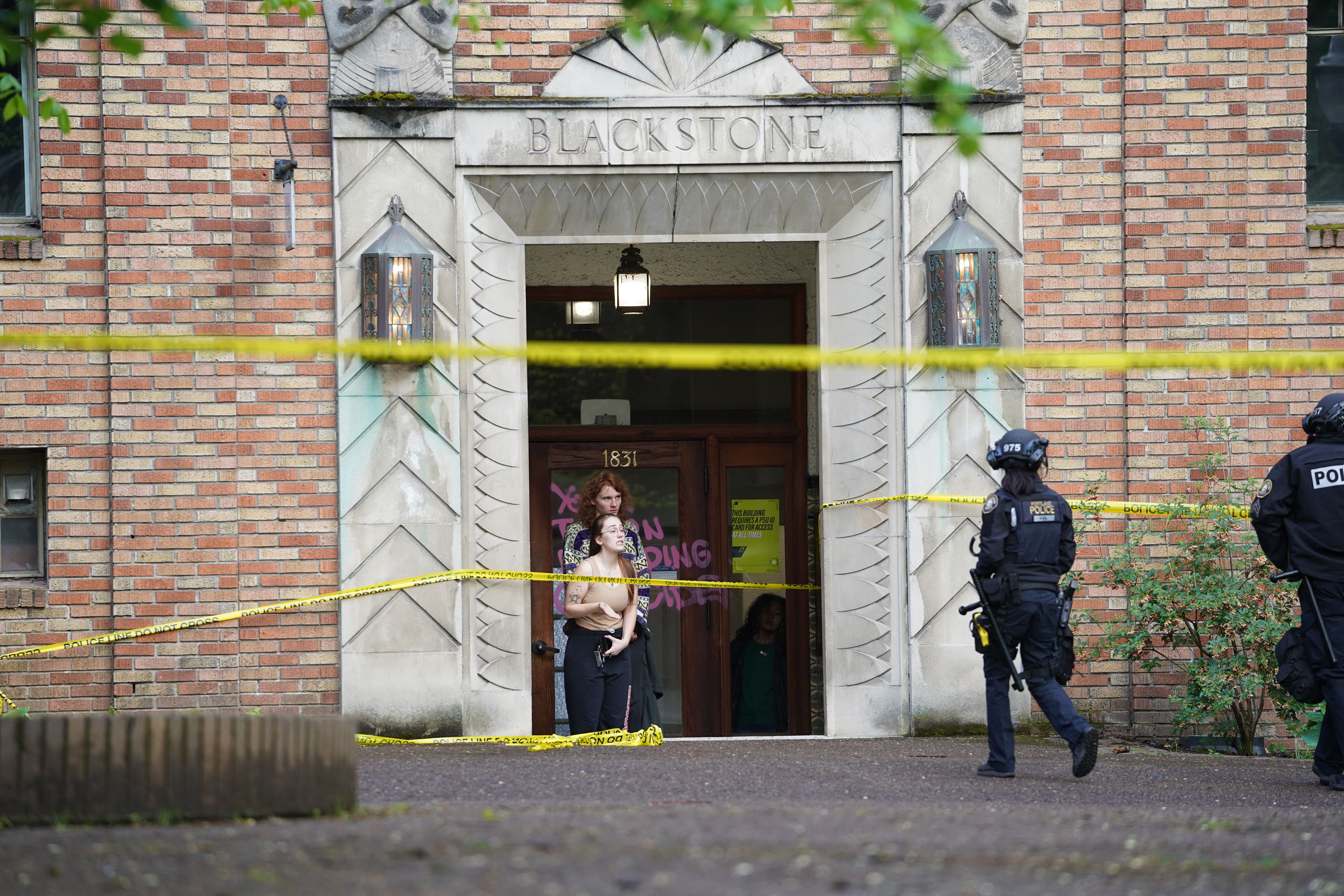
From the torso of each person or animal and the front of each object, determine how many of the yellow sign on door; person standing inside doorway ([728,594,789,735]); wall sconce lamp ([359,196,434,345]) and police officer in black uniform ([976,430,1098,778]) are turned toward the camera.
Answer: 3

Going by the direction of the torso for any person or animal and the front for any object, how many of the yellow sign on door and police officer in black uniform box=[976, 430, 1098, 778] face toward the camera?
1

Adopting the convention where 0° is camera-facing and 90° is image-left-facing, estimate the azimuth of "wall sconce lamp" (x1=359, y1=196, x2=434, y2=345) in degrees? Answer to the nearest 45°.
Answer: approximately 0°

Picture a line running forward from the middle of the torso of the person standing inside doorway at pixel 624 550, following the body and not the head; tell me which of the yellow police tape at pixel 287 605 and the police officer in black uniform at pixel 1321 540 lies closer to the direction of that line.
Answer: the police officer in black uniform

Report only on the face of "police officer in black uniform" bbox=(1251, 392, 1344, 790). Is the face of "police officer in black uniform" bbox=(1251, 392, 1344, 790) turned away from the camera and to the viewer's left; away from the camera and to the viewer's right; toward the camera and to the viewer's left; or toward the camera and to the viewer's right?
away from the camera and to the viewer's left

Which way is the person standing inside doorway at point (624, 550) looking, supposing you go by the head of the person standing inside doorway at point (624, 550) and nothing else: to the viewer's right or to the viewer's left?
to the viewer's right
